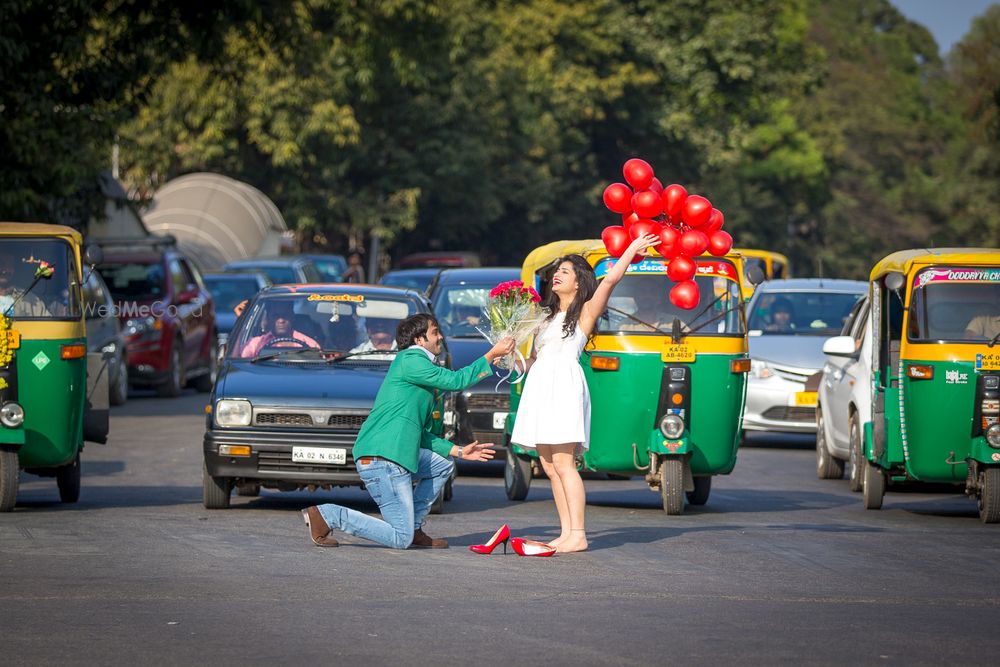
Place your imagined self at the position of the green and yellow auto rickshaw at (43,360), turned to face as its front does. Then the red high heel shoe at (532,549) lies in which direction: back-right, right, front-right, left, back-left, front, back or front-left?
front-left

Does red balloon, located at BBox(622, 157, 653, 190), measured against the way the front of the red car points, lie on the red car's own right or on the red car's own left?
on the red car's own left

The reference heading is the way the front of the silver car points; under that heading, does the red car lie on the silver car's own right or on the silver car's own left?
on the silver car's own right

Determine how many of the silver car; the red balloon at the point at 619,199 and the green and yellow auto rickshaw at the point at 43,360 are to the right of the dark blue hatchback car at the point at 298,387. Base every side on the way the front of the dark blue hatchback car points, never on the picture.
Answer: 1

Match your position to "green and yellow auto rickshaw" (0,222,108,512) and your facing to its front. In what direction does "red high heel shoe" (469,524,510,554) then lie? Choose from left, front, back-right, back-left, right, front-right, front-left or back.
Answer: front-left

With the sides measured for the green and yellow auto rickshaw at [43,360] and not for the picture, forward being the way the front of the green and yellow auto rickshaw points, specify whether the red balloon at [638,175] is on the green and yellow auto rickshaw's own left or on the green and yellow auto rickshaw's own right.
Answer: on the green and yellow auto rickshaw's own left

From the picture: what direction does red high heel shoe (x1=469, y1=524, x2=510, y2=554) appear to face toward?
to the viewer's left

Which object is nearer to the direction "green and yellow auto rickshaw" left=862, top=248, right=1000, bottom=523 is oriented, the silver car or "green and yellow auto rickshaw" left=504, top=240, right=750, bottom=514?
the green and yellow auto rickshaw

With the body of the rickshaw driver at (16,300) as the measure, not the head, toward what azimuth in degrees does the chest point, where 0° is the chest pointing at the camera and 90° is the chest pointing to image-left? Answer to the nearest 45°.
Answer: approximately 0°
